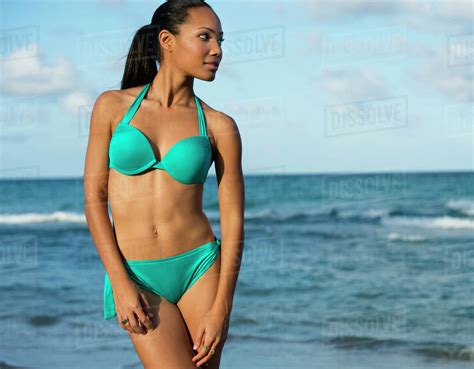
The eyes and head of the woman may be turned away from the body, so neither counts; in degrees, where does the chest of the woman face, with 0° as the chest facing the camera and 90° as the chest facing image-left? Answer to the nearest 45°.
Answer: approximately 0°

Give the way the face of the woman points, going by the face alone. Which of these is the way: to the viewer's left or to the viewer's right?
to the viewer's right
